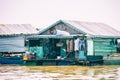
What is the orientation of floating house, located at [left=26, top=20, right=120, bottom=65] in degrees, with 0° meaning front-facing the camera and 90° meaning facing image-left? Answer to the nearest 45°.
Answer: approximately 45°

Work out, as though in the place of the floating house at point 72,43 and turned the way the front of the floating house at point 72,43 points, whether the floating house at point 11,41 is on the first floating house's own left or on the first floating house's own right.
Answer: on the first floating house's own right

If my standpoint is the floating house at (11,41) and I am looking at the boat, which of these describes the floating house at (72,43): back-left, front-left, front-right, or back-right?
front-left

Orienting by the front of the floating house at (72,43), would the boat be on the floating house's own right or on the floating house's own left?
on the floating house's own right
